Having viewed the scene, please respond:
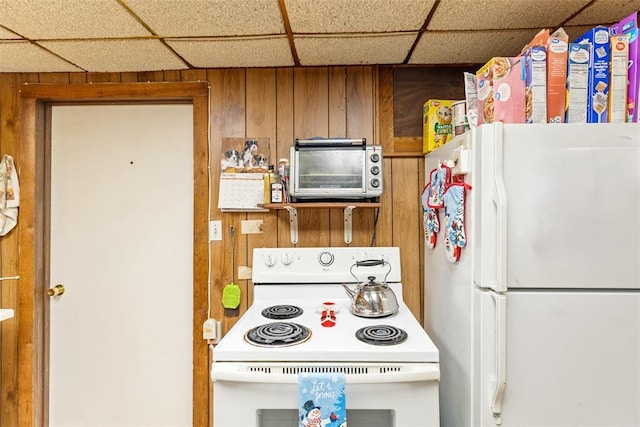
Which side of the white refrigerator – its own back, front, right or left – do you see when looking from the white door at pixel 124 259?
right

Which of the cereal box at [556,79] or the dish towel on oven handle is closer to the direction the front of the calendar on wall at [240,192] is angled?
the dish towel on oven handle

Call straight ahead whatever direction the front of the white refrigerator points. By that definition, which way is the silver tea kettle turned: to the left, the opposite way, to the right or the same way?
to the right

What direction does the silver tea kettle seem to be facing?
to the viewer's left

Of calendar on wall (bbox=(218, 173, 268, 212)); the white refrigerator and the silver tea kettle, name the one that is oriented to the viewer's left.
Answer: the silver tea kettle

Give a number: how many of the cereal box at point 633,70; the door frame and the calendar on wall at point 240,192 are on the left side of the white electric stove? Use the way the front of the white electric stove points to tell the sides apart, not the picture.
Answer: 1

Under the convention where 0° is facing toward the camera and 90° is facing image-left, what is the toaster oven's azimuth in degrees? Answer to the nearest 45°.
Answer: approximately 0°

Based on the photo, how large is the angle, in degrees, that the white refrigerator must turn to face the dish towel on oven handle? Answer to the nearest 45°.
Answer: approximately 45° to its right

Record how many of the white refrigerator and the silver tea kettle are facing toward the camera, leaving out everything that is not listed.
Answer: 1
